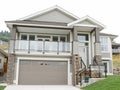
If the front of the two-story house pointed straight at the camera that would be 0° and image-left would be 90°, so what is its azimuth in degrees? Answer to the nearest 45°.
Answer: approximately 0°
